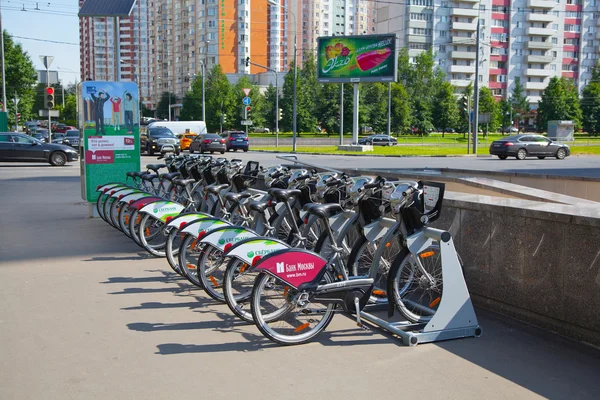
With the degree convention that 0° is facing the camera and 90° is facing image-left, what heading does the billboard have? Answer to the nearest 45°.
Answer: approximately 0°

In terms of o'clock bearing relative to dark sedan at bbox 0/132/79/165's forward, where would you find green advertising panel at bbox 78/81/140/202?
The green advertising panel is roughly at 3 o'clock from the dark sedan.

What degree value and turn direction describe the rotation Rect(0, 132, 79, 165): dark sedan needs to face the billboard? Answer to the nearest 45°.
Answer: approximately 45° to its left

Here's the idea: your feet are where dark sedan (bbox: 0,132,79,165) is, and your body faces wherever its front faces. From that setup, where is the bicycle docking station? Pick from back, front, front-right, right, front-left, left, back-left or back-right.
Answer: right

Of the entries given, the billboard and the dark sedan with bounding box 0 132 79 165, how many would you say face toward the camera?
1

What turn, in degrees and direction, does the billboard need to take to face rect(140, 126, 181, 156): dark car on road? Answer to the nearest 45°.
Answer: approximately 45° to its right

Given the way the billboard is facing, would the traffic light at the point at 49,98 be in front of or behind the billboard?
in front

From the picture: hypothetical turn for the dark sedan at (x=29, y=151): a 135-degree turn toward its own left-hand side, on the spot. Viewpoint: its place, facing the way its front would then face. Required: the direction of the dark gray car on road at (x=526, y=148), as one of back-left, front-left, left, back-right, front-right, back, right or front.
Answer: back-right

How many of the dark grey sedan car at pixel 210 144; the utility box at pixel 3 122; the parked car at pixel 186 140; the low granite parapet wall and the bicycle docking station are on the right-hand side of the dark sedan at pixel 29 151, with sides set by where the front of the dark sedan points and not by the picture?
2

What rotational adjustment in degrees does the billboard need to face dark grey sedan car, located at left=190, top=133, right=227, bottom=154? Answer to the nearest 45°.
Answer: approximately 45° to its right

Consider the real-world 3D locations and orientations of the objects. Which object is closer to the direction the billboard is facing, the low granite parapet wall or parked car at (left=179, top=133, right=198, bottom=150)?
the low granite parapet wall

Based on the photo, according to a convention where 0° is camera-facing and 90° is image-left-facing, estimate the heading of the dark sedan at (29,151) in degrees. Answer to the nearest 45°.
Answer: approximately 270°

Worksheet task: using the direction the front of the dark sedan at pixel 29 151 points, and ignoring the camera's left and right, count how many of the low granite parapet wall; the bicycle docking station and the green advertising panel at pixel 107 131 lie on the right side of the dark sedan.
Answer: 3
